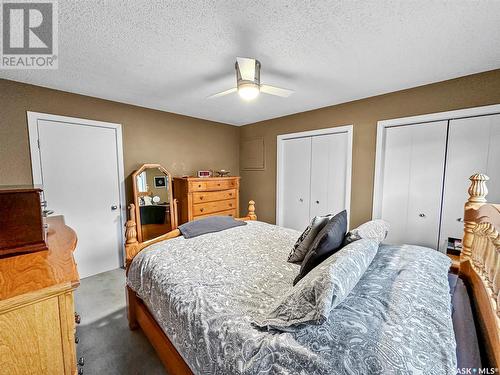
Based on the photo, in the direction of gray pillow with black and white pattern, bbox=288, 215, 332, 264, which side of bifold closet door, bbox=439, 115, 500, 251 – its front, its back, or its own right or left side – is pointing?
front

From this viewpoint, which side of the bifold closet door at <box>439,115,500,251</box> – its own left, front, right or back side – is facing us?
front

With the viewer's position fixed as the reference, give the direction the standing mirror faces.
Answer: facing the viewer and to the right of the viewer

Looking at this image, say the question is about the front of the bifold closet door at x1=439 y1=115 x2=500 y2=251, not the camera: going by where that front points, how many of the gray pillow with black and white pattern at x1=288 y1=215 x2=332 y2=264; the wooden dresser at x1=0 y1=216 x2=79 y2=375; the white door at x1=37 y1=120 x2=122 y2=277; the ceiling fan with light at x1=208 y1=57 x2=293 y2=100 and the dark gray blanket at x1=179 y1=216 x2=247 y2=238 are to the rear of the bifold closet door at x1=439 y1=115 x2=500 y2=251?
0

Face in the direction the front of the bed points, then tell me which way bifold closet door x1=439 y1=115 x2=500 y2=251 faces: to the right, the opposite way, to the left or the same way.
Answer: to the left

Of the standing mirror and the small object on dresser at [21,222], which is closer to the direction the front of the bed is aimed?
the standing mirror

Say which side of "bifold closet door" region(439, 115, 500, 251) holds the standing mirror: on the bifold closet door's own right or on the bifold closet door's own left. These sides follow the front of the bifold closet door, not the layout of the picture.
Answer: on the bifold closet door's own right

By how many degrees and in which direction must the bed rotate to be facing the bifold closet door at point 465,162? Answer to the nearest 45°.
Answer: approximately 90° to its right

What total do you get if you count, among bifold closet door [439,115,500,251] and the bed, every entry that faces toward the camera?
1

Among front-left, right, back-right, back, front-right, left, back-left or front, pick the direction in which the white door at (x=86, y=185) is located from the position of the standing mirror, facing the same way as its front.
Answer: back-right

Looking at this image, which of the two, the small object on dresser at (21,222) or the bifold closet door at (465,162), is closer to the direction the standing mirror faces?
the bifold closet door

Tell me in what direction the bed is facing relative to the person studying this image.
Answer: facing away from the viewer and to the left of the viewer
